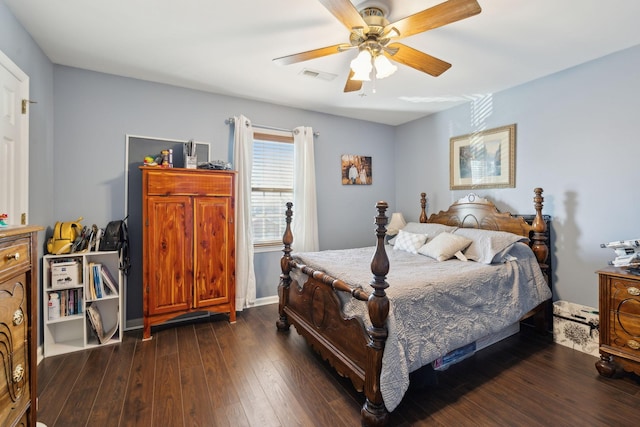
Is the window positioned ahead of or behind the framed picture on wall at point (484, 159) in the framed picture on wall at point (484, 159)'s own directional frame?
ahead

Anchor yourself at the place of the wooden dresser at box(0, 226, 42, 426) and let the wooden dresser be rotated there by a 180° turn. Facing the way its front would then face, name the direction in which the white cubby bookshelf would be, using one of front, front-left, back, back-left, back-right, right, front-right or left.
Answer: front-right

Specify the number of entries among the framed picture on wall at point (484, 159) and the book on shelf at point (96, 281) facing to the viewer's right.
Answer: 0

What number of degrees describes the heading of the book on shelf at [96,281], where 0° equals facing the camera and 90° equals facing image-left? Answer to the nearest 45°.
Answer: approximately 0°

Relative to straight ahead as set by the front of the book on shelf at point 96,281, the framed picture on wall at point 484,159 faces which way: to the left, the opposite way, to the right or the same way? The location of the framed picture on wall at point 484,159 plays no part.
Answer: to the right

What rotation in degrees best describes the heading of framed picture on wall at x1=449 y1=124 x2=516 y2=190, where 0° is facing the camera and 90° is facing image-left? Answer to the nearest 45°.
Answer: approximately 45°

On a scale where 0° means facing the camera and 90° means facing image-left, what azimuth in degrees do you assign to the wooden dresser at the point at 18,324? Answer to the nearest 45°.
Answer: approximately 315°

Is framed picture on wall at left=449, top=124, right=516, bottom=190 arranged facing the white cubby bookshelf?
yes
